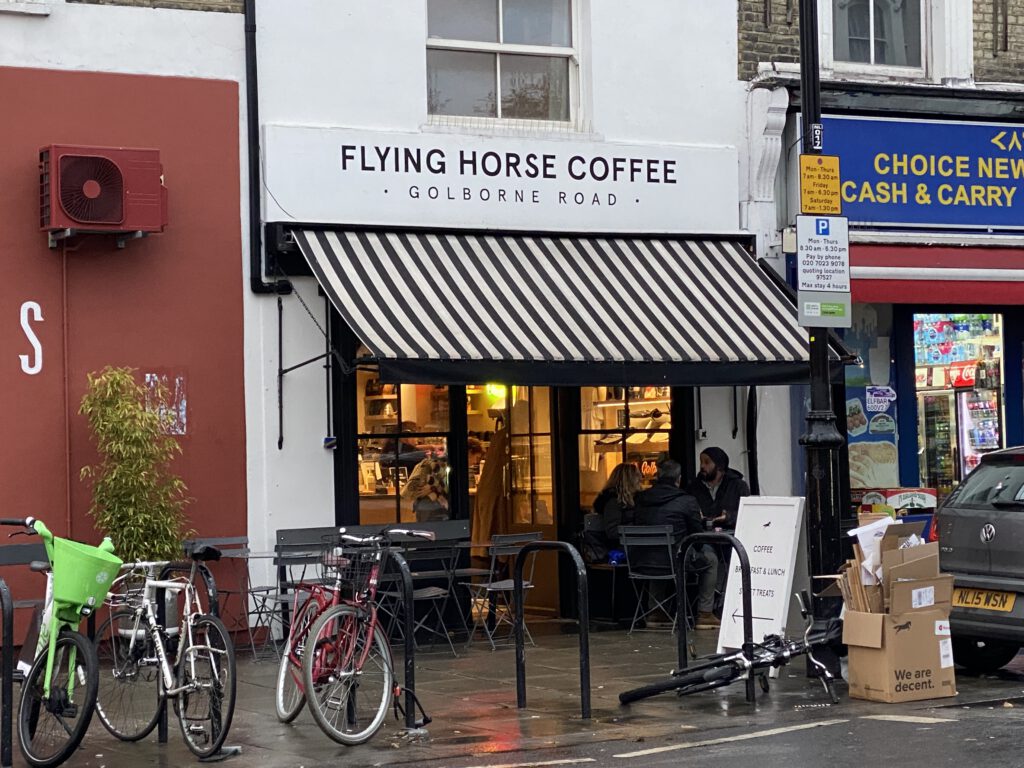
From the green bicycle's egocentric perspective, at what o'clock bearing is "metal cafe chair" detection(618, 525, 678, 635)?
The metal cafe chair is roughly at 9 o'clock from the green bicycle.

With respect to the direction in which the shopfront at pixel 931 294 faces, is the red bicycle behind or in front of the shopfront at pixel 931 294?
in front

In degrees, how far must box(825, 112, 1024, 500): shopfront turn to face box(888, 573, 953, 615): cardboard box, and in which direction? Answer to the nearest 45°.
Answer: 0° — it already faces it

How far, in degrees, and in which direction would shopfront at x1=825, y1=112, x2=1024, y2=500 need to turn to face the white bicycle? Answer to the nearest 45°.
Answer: approximately 45° to its right

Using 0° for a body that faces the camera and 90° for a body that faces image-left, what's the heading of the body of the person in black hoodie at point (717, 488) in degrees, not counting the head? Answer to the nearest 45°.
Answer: approximately 45°

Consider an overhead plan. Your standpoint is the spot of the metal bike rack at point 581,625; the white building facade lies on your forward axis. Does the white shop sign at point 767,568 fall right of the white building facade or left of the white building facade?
right

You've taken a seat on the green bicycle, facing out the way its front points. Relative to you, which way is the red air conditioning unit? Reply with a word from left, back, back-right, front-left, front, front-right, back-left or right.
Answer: back-left

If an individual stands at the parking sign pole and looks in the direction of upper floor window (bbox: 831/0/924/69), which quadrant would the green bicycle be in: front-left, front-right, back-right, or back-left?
back-left
